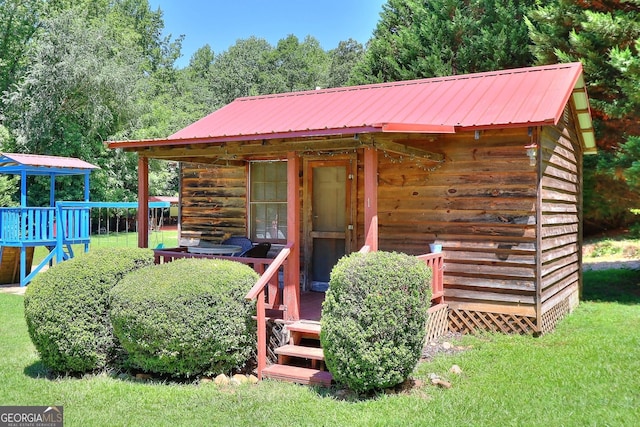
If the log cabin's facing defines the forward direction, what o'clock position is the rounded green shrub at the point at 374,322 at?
The rounded green shrub is roughly at 11 o'clock from the log cabin.

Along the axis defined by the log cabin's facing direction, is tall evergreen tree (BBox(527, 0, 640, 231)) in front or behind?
behind

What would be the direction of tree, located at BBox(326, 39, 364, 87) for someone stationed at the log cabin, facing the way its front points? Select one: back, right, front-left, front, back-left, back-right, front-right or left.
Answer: back-right

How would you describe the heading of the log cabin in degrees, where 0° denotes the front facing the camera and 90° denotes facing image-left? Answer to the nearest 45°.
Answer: approximately 45°

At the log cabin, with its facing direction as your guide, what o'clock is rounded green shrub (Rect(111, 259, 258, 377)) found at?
The rounded green shrub is roughly at 12 o'clock from the log cabin.

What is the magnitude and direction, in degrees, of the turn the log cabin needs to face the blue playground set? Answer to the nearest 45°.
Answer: approximately 90° to its right

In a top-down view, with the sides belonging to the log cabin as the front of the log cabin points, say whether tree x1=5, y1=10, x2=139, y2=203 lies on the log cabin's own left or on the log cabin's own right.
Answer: on the log cabin's own right

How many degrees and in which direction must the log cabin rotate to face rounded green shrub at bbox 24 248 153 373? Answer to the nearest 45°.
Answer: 0° — it already faces it

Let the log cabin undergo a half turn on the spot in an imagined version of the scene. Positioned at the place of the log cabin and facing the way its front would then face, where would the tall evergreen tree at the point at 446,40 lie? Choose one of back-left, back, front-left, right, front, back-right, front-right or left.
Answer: front-left
